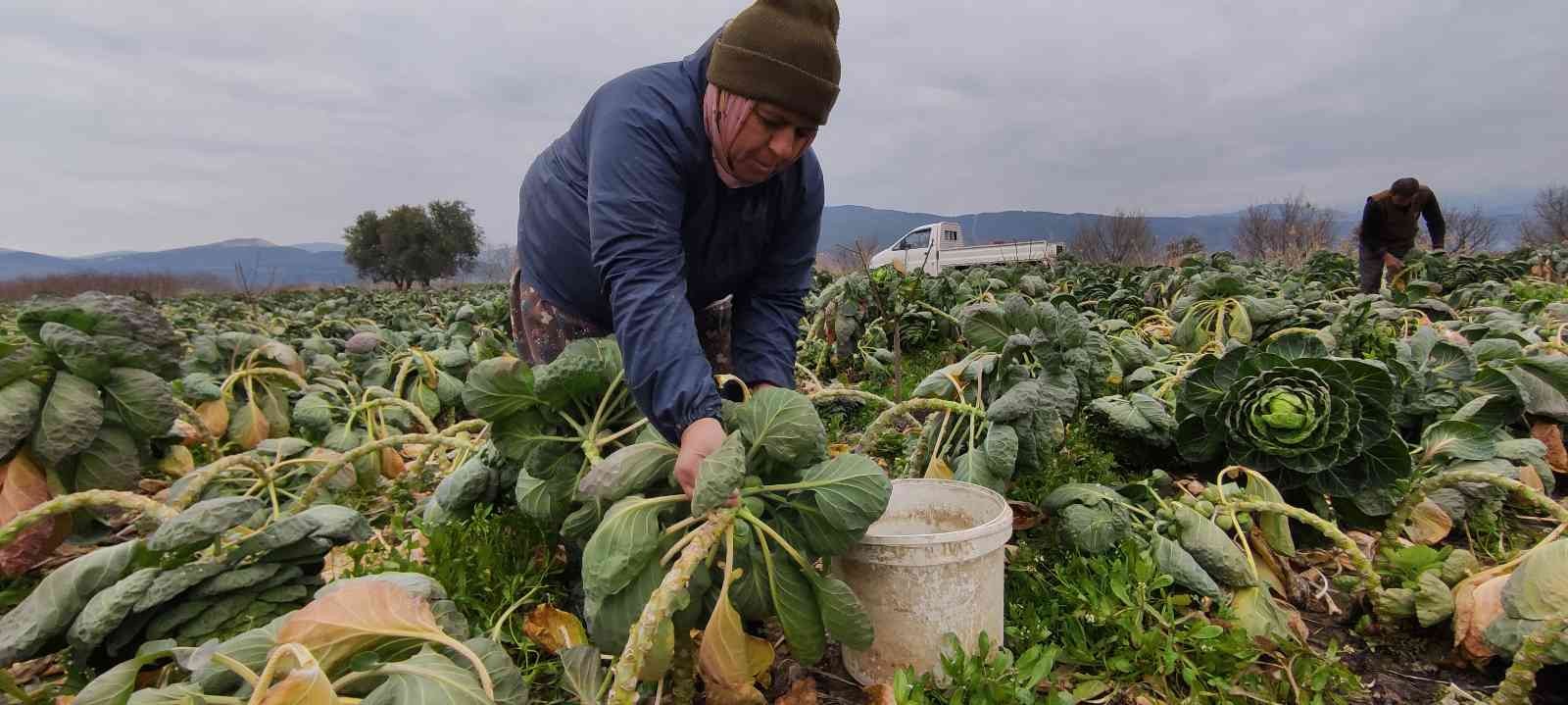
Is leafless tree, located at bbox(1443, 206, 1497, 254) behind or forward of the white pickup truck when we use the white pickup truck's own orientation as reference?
behind

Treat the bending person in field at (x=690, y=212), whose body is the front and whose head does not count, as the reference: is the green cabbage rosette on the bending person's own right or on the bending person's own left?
on the bending person's own left

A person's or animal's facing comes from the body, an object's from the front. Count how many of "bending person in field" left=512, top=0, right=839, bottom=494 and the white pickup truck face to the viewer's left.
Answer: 1

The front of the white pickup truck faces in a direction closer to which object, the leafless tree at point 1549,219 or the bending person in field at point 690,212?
the bending person in field

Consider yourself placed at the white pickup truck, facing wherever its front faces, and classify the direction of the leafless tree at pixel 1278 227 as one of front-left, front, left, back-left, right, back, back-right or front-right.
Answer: back-right

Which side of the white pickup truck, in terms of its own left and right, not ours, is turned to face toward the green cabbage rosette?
left

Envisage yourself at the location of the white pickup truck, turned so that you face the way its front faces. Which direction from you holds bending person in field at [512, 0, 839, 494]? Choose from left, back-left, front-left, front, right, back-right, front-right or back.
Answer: left

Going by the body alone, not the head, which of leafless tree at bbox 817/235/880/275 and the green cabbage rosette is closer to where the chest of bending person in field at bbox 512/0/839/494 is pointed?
the green cabbage rosette

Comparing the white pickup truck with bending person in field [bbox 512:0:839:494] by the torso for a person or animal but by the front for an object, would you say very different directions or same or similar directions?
very different directions

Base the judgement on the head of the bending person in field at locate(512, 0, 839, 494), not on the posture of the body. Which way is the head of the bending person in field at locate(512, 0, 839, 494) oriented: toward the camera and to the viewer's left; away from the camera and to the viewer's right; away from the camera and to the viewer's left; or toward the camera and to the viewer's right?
toward the camera and to the viewer's right

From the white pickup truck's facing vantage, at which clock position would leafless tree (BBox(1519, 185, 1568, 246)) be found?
The leafless tree is roughly at 5 o'clock from the white pickup truck.

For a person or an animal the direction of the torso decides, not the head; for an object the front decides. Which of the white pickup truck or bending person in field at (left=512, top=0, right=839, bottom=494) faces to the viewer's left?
the white pickup truck

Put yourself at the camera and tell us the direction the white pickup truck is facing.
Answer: facing to the left of the viewer
